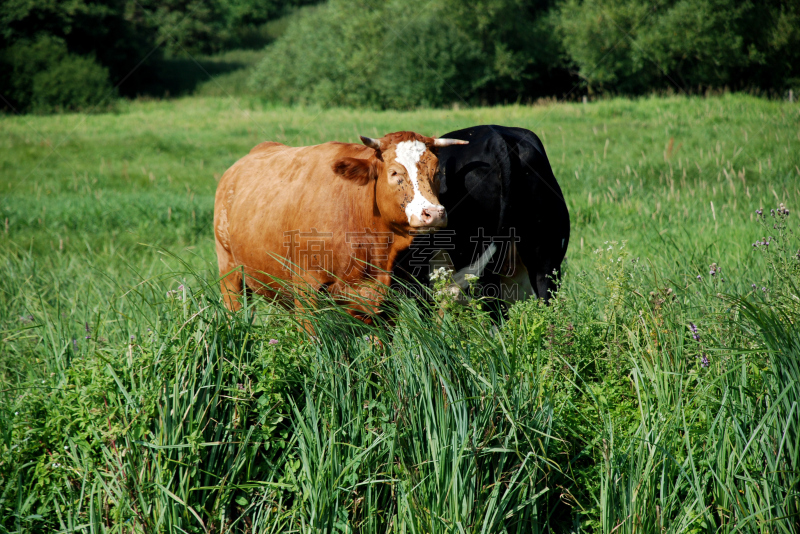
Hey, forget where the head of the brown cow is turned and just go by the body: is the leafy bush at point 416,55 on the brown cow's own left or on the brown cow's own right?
on the brown cow's own left

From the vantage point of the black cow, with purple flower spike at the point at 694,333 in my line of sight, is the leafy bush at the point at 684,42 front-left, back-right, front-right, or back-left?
back-left

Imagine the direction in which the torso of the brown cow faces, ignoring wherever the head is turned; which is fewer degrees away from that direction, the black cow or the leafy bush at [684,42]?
the black cow

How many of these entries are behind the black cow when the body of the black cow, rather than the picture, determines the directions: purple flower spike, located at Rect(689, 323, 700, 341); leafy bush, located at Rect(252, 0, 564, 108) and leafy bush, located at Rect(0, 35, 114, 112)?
1

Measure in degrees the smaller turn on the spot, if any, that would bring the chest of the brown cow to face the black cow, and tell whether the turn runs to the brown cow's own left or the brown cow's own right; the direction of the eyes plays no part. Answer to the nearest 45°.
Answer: approximately 45° to the brown cow's own left

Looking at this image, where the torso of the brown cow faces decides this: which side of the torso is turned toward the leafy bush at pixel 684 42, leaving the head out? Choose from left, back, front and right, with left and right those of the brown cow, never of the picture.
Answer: left

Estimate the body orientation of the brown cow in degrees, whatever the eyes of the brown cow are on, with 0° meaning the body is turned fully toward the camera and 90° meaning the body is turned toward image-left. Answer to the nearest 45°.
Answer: approximately 315°

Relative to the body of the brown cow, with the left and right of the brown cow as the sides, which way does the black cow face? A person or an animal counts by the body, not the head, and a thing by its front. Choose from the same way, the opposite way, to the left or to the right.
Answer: the opposite way

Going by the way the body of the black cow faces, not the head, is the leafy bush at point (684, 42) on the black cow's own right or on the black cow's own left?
on the black cow's own right
